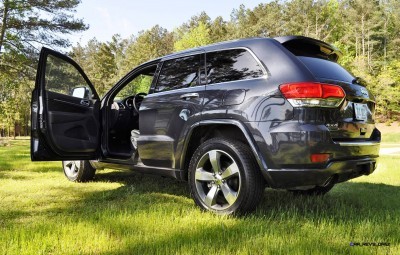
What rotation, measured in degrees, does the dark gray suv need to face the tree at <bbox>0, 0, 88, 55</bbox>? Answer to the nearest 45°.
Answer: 0° — it already faces it

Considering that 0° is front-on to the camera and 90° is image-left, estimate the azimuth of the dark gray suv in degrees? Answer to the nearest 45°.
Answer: approximately 135°
